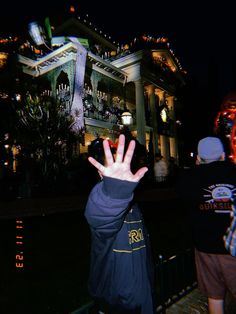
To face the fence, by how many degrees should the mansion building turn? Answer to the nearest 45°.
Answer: approximately 45° to its right

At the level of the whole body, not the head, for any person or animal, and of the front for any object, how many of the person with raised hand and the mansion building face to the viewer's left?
0

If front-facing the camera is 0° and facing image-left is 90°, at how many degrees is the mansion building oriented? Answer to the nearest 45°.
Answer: approximately 315°

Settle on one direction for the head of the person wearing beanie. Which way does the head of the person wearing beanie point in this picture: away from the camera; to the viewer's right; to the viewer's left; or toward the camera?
away from the camera
